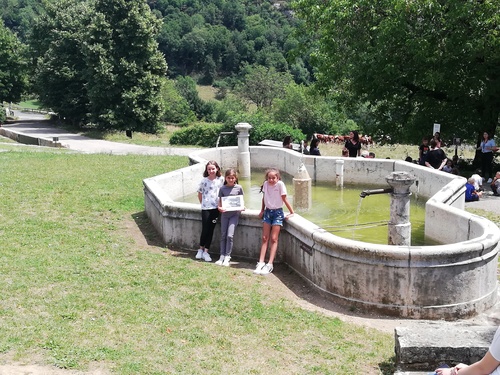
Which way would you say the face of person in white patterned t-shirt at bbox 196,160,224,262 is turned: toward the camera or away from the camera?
toward the camera

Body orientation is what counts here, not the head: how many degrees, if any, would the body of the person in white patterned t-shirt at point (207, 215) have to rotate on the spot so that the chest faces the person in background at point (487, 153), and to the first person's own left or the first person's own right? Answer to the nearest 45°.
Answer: approximately 135° to the first person's own left

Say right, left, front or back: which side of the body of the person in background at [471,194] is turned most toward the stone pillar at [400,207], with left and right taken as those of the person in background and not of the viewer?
right

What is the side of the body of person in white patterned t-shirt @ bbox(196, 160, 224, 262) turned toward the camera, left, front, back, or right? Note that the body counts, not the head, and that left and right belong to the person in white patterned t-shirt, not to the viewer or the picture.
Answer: front
